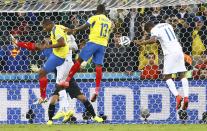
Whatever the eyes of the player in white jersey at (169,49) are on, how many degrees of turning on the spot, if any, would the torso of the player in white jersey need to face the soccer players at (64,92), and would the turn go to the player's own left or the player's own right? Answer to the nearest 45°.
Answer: approximately 45° to the player's own left

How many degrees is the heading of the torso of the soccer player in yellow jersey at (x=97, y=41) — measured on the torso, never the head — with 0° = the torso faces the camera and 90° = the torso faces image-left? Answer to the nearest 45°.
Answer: approximately 135°
